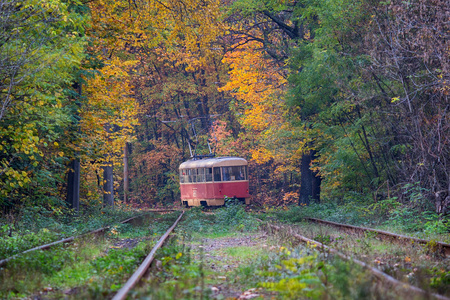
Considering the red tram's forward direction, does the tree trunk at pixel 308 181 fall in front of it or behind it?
behind
